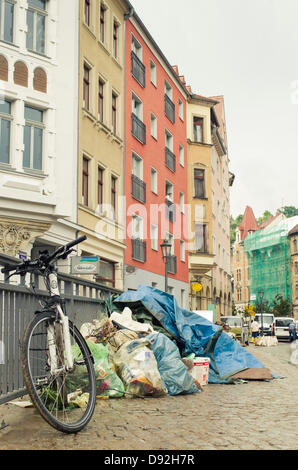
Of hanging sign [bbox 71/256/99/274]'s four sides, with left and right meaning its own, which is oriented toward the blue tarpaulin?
front

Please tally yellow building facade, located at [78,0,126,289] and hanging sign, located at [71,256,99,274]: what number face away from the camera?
0

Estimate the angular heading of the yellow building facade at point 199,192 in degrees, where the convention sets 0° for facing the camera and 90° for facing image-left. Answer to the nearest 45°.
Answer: approximately 315°

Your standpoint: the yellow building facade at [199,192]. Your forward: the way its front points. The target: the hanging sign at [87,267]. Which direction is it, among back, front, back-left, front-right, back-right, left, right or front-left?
front-right

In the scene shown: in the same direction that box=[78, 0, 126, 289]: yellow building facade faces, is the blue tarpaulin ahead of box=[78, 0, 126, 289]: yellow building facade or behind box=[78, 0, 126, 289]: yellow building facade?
ahead

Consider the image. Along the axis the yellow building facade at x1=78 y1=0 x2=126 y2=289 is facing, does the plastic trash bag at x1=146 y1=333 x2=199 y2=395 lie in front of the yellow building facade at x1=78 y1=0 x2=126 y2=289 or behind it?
in front

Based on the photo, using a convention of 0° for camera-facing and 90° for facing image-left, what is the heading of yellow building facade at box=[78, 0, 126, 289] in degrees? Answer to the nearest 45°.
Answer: approximately 315°

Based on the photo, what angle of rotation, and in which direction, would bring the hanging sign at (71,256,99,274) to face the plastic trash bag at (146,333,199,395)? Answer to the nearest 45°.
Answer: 0° — it already faces it

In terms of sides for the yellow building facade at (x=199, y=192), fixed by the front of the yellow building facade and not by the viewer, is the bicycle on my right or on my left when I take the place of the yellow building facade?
on my right

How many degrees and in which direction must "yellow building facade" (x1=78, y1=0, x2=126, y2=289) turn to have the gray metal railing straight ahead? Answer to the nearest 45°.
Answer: approximately 45° to its right
